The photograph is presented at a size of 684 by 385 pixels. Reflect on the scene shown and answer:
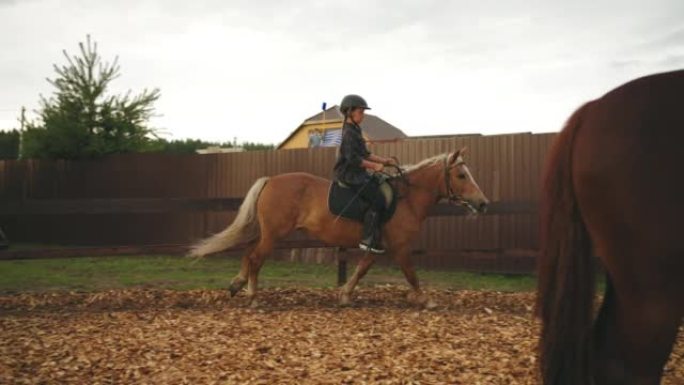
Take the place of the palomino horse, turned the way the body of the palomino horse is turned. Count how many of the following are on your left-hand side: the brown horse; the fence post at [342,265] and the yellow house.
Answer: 2

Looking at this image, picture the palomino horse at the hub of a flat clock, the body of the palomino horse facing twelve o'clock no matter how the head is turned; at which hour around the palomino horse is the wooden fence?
The wooden fence is roughly at 8 o'clock from the palomino horse.

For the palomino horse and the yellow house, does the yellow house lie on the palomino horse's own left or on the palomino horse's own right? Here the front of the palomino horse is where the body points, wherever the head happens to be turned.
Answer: on the palomino horse's own left

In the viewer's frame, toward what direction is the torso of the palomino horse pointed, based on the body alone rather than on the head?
to the viewer's right

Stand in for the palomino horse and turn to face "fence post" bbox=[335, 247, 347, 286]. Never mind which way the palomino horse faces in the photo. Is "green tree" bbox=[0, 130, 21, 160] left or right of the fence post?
left

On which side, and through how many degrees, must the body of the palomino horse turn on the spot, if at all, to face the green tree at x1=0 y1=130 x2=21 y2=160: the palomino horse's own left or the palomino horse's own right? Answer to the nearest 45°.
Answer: approximately 135° to the palomino horse's own left

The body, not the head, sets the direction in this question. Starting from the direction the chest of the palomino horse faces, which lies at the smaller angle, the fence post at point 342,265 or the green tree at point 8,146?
the fence post
